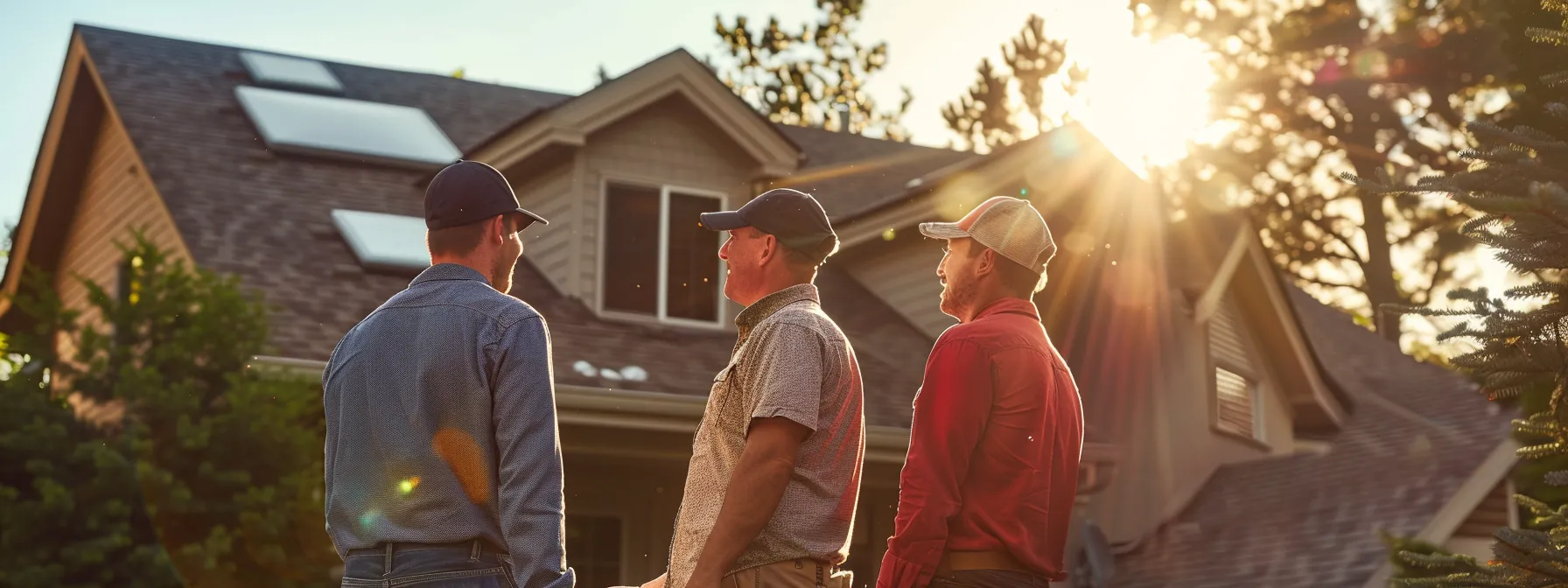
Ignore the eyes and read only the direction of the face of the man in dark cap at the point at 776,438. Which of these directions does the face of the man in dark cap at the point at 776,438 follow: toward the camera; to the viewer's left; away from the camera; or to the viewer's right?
to the viewer's left

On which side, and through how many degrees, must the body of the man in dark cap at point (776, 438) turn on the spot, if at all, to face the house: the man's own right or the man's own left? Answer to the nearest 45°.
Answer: approximately 90° to the man's own right

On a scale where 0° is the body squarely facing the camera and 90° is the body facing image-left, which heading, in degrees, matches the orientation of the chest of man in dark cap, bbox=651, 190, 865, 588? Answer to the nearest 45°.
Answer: approximately 90°

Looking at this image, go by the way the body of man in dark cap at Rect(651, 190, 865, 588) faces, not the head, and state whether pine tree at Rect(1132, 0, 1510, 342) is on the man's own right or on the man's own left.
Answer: on the man's own right

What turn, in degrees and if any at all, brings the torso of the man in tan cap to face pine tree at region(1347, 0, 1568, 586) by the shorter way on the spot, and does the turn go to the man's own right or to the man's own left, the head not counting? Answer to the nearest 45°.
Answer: approximately 90° to the man's own right

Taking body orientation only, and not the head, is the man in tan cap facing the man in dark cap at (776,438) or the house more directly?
the house

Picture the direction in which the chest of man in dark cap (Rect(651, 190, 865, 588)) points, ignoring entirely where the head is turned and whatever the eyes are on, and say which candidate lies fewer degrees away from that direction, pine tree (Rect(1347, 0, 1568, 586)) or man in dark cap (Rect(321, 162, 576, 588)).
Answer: the man in dark cap

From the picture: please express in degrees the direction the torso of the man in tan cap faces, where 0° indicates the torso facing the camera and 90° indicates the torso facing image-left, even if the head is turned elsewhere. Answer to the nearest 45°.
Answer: approximately 135°

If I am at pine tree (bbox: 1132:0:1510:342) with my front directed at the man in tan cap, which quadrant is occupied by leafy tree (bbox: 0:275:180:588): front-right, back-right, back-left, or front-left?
front-right

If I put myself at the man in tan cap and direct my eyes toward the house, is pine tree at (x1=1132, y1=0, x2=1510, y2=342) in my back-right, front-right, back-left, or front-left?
front-right

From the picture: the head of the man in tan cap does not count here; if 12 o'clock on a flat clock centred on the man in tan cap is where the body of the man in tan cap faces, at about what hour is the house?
The house is roughly at 1 o'clock from the man in tan cap.

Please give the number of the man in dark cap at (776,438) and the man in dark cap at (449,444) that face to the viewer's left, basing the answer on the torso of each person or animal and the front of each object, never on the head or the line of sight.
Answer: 1

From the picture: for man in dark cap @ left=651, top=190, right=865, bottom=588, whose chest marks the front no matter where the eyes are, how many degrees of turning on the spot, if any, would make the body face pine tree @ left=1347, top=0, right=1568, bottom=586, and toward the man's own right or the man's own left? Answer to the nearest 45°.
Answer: approximately 135° to the man's own right

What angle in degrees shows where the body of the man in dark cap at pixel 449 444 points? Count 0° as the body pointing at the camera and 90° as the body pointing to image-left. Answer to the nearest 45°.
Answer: approximately 225°

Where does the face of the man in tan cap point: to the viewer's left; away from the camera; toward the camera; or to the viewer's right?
to the viewer's left
